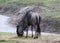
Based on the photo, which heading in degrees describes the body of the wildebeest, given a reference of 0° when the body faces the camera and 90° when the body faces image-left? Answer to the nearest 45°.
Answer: approximately 135°
